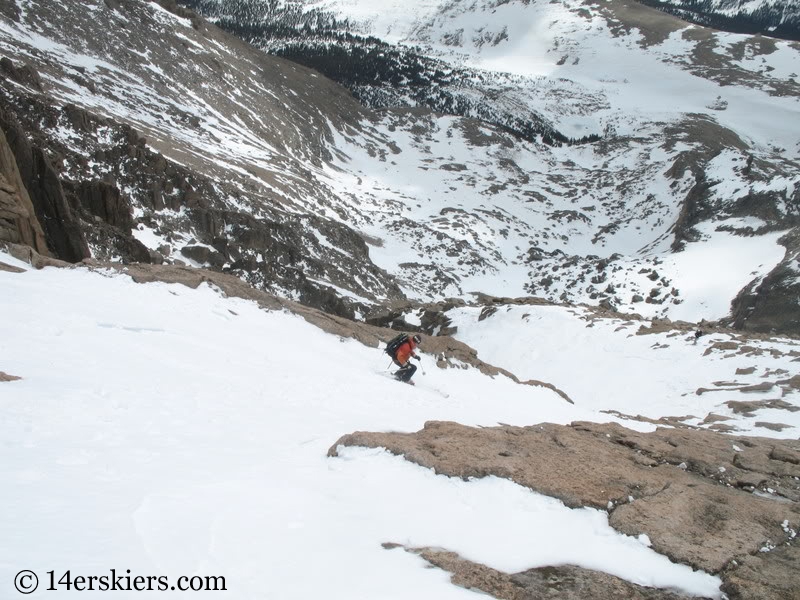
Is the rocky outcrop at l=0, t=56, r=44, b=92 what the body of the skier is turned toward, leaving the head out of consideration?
no

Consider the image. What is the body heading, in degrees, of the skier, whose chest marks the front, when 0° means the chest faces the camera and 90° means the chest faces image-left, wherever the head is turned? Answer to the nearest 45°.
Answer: approximately 270°

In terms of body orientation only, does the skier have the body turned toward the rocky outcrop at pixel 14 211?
no

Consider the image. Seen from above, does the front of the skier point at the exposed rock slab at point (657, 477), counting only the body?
no

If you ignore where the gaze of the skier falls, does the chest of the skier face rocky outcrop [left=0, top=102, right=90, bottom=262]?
no
